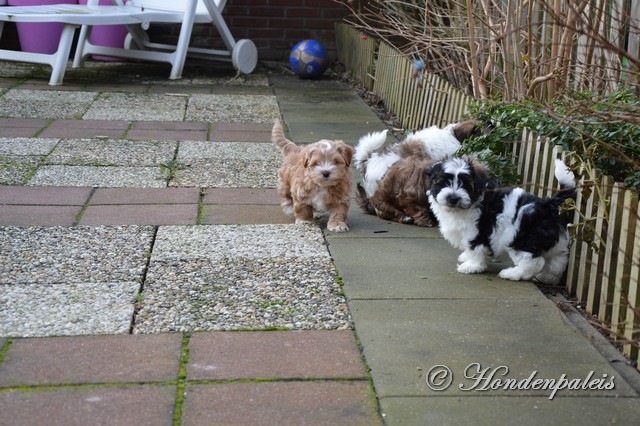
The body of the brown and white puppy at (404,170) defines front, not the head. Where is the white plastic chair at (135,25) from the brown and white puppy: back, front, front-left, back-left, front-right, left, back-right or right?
back-left

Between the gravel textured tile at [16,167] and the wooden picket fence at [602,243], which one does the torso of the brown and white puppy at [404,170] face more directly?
the wooden picket fence

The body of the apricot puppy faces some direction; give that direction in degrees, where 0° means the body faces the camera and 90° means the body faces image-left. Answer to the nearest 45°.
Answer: approximately 315°

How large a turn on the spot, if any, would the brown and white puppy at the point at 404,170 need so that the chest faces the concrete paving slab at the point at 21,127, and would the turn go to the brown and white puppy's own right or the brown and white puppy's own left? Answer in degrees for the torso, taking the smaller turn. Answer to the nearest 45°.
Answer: approximately 135° to the brown and white puppy's own left

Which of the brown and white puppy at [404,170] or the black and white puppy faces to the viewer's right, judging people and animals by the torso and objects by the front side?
the brown and white puppy

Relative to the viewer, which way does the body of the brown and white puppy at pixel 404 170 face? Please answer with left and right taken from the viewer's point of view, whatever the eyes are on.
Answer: facing to the right of the viewer

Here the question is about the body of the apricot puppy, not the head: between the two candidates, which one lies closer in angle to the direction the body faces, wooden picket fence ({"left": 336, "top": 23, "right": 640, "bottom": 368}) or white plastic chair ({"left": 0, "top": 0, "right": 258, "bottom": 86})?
the wooden picket fence

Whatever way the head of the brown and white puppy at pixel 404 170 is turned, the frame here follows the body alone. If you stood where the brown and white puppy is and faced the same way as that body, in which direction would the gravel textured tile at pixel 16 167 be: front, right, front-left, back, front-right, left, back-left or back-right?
back

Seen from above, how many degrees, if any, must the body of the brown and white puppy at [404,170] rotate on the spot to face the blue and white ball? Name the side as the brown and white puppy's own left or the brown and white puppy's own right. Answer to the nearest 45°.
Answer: approximately 90° to the brown and white puppy's own left

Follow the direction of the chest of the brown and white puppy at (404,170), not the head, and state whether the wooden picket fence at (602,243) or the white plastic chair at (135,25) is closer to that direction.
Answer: the wooden picket fence

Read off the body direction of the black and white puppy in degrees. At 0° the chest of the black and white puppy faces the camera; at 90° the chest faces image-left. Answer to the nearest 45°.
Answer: approximately 90°

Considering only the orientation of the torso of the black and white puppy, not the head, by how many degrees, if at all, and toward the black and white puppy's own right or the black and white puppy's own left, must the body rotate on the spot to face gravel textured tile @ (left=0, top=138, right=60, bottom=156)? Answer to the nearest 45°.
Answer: approximately 45° to the black and white puppy's own right

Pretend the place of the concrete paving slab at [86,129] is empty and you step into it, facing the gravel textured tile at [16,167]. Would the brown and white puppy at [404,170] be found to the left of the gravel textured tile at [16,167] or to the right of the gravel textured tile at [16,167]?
left
